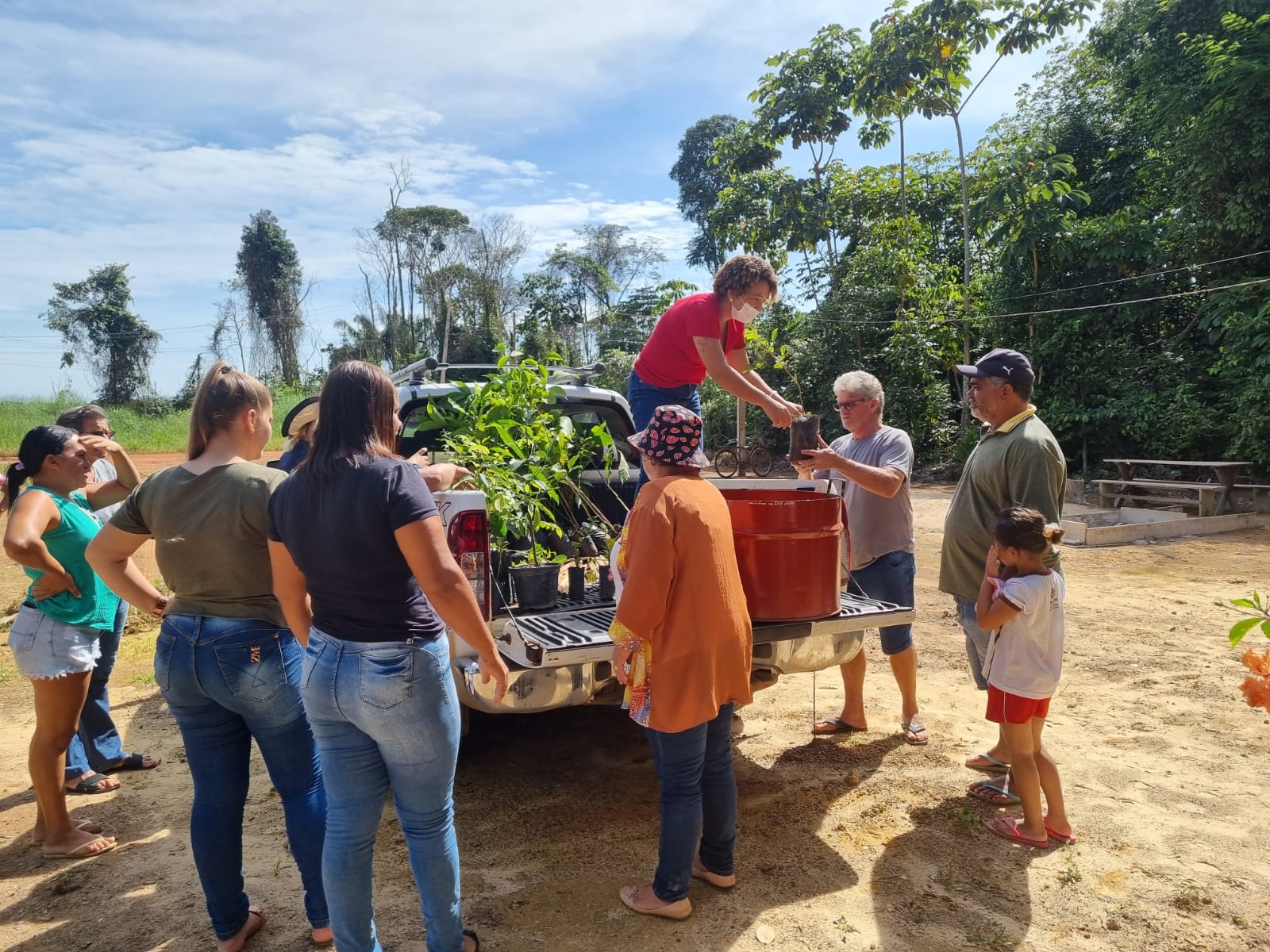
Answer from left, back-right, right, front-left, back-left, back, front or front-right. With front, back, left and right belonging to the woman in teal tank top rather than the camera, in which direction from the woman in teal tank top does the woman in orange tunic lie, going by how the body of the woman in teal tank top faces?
front-right

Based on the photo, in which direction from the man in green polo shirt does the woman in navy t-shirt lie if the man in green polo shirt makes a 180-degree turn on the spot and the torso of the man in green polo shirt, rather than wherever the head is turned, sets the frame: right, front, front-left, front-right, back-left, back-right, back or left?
back-right

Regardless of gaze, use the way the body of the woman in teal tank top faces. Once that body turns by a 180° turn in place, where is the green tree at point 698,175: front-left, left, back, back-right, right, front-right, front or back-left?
back-right

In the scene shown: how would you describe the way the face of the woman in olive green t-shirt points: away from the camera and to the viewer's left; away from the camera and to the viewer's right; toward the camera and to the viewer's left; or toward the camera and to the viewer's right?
away from the camera and to the viewer's right

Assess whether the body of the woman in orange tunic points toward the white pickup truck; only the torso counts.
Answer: yes

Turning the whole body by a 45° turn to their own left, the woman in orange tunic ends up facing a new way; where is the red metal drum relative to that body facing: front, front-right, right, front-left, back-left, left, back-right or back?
back-right

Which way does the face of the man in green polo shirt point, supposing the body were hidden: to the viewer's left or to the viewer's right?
to the viewer's left

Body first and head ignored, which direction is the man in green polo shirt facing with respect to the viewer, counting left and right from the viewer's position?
facing to the left of the viewer

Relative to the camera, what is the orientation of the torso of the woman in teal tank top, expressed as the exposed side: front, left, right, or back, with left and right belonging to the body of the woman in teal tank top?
right

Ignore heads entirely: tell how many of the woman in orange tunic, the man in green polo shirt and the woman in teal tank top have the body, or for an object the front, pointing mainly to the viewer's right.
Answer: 1

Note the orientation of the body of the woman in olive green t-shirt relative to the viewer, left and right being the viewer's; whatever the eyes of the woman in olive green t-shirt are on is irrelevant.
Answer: facing away from the viewer and to the right of the viewer

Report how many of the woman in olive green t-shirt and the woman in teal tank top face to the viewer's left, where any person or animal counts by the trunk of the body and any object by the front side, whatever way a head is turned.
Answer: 0

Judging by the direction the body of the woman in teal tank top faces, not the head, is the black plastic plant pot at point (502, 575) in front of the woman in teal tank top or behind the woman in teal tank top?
in front

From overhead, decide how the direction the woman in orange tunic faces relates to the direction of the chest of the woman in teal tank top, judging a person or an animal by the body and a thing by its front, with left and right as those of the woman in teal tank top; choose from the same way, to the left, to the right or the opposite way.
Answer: to the left

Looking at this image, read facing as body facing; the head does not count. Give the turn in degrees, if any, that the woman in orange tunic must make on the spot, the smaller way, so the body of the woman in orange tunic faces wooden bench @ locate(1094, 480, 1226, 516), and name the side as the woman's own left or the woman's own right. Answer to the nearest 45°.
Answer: approximately 90° to the woman's own right
